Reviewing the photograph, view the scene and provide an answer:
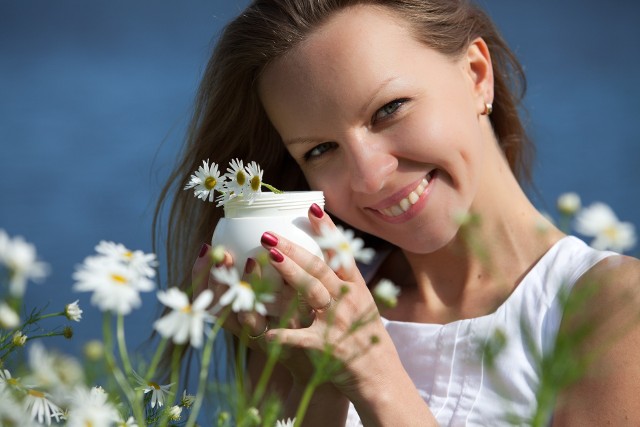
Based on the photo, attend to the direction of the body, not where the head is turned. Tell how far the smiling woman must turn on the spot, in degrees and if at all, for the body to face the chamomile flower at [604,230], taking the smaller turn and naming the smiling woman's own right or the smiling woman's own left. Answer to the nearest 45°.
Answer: approximately 45° to the smiling woman's own left

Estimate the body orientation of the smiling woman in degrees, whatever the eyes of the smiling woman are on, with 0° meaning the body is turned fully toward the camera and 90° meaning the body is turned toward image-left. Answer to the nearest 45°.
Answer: approximately 45°

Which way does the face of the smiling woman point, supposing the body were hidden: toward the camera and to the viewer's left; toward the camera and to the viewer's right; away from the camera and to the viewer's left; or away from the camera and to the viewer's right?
toward the camera and to the viewer's left

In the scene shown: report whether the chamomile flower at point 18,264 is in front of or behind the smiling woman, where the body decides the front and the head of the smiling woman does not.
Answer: in front

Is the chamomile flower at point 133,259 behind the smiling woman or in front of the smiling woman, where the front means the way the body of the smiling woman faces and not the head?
in front

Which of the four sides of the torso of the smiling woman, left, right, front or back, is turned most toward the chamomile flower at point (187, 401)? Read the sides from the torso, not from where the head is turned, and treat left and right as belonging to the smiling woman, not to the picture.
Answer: front

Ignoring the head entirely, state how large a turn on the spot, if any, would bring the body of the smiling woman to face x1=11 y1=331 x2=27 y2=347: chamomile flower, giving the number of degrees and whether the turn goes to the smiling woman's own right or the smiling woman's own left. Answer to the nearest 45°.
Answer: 0° — they already face it

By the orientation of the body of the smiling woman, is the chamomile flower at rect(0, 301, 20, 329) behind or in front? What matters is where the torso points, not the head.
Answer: in front
